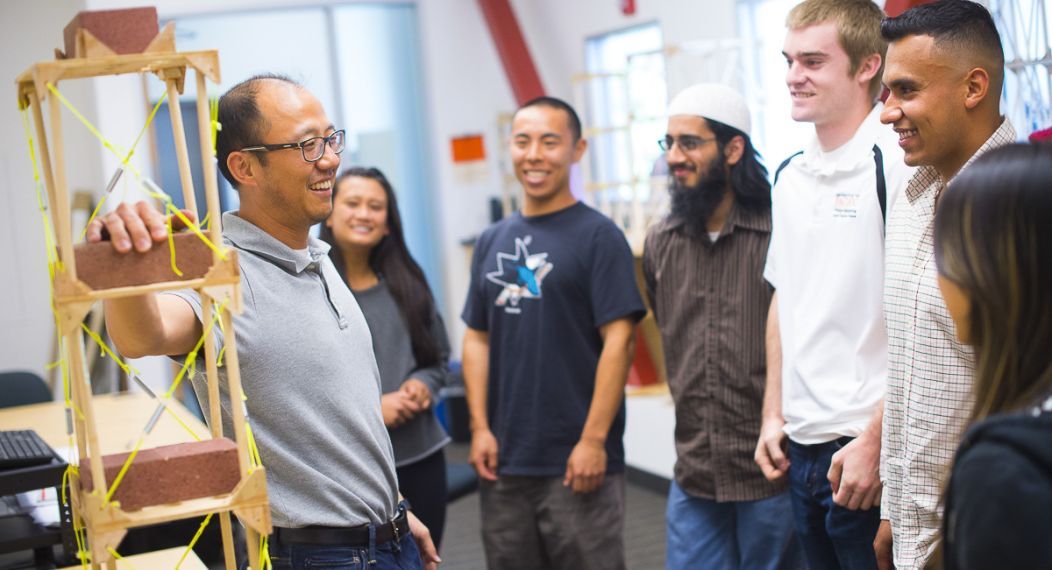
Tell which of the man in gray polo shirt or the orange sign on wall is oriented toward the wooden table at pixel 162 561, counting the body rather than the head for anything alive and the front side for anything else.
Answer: the orange sign on wall

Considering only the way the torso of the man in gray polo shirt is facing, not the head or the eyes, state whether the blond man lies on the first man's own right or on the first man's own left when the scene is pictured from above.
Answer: on the first man's own left

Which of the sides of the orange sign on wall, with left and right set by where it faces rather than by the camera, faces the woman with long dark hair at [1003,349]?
front

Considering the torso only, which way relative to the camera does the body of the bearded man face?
toward the camera

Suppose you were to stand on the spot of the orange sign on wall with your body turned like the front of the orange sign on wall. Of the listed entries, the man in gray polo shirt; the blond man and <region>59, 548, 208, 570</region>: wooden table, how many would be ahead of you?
3

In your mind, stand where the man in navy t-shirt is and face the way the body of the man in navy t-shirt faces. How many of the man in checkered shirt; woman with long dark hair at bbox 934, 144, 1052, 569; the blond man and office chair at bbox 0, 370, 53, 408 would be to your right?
1

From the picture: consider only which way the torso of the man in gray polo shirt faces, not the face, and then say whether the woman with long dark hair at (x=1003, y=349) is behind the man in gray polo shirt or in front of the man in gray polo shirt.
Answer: in front

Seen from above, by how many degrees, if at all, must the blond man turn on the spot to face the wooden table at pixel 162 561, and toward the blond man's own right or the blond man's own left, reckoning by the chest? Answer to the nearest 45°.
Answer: approximately 45° to the blond man's own right

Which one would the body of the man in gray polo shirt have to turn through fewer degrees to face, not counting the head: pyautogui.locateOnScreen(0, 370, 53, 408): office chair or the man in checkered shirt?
the man in checkered shirt

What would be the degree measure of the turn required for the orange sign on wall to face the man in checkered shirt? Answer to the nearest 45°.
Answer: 0° — it already faces them

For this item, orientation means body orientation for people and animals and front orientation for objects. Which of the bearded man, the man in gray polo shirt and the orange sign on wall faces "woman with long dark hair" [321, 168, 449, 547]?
the orange sign on wall

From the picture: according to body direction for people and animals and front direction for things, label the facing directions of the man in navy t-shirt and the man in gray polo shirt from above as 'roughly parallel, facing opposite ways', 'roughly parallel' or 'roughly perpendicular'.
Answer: roughly perpendicular

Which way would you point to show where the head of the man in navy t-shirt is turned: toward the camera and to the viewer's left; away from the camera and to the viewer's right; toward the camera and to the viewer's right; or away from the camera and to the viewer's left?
toward the camera and to the viewer's left

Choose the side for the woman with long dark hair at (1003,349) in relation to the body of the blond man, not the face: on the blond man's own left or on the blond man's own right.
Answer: on the blond man's own left

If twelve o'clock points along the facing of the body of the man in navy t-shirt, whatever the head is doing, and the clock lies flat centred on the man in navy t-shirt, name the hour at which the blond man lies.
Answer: The blond man is roughly at 9 o'clock from the man in navy t-shirt.

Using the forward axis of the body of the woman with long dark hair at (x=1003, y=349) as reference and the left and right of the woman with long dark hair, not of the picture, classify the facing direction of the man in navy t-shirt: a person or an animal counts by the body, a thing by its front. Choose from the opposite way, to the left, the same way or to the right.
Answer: to the left

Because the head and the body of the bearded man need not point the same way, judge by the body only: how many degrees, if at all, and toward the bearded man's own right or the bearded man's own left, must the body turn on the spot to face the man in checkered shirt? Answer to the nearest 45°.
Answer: approximately 45° to the bearded man's own left
